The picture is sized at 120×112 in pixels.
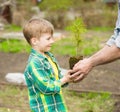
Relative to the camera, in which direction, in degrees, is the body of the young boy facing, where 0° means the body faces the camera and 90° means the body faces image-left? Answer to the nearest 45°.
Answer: approximately 270°

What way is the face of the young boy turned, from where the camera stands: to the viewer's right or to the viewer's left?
to the viewer's right
